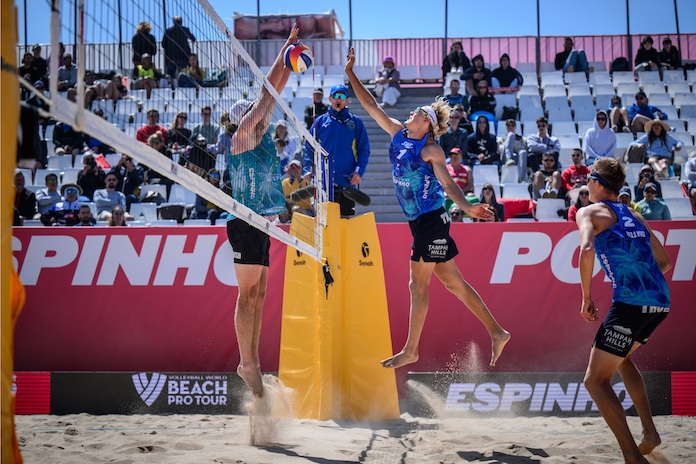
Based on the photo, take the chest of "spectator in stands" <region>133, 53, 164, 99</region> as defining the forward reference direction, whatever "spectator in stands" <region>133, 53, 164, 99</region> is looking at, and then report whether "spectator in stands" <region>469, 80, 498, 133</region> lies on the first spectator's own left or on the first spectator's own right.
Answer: on the first spectator's own left

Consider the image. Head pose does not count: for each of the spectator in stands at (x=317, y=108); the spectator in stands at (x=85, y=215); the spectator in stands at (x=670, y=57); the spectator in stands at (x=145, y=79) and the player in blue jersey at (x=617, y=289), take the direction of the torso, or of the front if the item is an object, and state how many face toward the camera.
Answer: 4

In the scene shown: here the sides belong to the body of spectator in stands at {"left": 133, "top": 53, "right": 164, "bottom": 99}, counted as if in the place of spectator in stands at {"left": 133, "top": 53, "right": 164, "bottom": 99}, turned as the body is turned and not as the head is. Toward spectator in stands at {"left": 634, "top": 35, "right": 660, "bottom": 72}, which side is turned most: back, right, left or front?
left

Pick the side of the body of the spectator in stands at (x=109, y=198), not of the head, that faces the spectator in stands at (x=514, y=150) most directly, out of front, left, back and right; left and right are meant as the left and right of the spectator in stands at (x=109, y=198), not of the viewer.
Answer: left

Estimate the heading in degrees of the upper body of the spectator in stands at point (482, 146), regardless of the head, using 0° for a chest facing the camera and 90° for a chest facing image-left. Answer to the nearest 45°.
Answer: approximately 0°

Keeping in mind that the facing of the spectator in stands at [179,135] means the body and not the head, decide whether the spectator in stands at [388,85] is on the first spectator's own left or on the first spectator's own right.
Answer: on the first spectator's own left

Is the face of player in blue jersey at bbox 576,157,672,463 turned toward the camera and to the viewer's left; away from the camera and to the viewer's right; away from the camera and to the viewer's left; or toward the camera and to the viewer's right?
away from the camera and to the viewer's left

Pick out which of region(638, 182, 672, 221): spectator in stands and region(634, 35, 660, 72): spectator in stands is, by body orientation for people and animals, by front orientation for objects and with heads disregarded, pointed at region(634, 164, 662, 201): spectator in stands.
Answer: region(634, 35, 660, 72): spectator in stands
